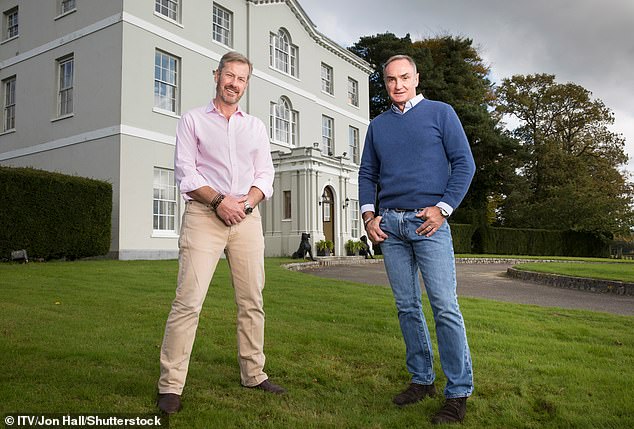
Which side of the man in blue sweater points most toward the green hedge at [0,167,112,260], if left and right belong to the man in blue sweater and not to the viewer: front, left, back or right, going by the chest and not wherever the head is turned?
right

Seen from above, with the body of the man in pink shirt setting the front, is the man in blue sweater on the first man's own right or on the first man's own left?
on the first man's own left

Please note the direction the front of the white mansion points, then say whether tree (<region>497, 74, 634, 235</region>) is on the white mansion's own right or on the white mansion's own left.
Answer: on the white mansion's own left

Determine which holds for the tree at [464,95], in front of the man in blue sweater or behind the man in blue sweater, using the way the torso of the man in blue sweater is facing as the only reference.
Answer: behind

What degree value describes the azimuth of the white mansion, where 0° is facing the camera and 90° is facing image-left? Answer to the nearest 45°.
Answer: approximately 315°

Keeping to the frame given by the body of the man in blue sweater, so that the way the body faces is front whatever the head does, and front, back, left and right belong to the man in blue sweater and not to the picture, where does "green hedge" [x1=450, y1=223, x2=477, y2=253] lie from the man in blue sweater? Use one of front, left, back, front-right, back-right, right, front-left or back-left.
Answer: back-right

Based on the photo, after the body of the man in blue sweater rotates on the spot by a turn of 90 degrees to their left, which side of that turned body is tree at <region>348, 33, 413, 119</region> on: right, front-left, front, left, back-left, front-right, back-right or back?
back-left

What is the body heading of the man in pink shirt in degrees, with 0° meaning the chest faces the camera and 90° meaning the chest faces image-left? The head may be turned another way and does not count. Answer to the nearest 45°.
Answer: approximately 0°

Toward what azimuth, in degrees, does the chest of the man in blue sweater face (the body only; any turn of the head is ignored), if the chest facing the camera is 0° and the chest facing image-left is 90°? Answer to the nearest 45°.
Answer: approximately 45°
